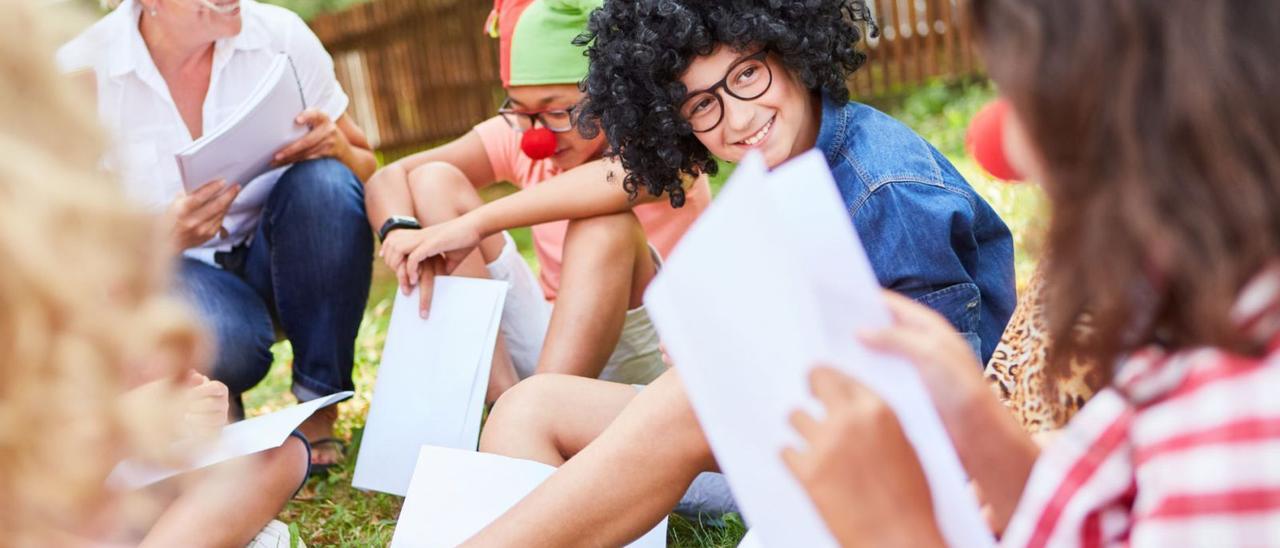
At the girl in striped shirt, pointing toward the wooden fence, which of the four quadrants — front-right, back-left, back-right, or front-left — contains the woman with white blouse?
front-left

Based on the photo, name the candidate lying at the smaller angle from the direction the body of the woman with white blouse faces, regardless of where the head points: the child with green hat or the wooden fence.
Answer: the child with green hat

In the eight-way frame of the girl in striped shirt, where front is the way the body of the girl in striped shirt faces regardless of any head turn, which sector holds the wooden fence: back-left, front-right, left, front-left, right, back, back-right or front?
front

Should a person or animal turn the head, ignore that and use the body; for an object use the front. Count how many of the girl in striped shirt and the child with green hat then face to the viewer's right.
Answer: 0

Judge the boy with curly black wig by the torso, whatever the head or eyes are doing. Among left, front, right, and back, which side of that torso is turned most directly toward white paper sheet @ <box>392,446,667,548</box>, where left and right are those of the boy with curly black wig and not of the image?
front

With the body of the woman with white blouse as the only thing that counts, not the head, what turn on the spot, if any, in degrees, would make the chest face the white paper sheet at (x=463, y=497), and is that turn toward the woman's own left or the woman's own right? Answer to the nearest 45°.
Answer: approximately 45° to the woman's own right

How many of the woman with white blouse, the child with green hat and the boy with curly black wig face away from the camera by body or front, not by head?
0

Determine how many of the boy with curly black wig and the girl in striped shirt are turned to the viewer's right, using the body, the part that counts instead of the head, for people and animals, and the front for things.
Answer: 0

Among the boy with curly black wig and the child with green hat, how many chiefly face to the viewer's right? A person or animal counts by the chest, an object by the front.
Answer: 0

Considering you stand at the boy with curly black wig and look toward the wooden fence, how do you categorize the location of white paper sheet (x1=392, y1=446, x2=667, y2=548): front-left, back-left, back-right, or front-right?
back-left

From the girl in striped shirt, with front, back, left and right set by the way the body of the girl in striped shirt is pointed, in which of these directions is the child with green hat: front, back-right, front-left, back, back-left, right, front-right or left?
front

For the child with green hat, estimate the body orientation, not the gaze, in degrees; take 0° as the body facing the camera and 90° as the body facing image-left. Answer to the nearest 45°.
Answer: approximately 45°

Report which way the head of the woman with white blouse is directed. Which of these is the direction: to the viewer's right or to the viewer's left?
to the viewer's right

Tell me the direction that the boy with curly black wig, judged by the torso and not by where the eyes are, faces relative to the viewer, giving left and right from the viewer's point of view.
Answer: facing the viewer and to the left of the viewer

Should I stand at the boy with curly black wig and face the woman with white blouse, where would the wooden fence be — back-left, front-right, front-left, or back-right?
front-right

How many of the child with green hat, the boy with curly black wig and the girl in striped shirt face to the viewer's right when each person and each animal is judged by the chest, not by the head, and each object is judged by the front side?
0

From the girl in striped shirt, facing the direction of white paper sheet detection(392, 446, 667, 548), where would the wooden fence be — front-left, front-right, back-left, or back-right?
front-right
